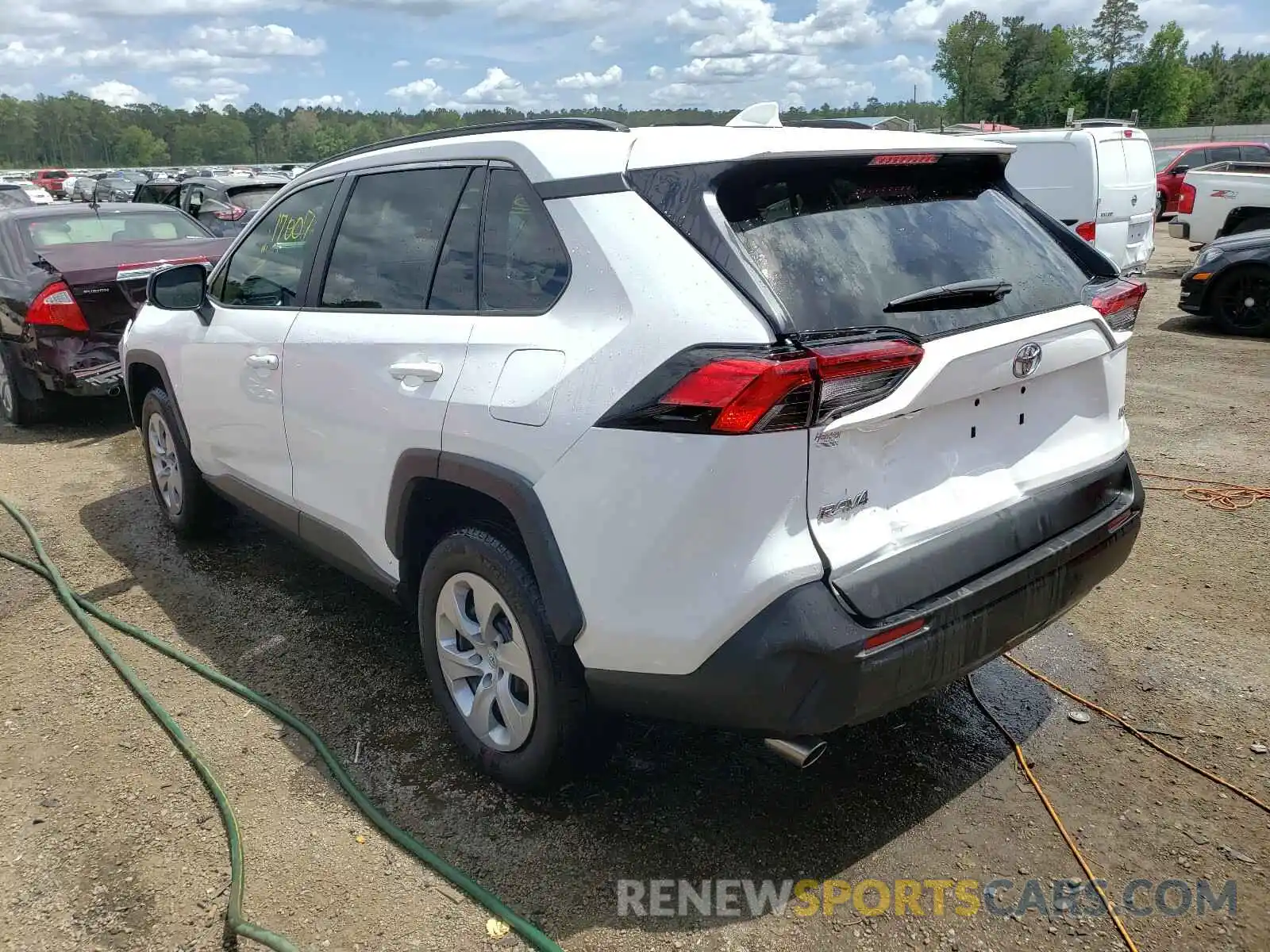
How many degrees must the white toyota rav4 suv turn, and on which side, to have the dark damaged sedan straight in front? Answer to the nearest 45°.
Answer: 0° — it already faces it

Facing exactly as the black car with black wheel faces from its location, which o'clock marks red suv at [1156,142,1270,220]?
The red suv is roughly at 3 o'clock from the black car with black wheel.

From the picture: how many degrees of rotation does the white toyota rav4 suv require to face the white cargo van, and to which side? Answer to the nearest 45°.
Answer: approximately 90° to its right

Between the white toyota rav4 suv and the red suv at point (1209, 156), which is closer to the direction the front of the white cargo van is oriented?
the red suv

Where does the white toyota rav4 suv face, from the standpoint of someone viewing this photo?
facing away from the viewer and to the left of the viewer

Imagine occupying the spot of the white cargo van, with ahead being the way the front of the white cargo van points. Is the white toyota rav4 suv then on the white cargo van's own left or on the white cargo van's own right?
on the white cargo van's own left

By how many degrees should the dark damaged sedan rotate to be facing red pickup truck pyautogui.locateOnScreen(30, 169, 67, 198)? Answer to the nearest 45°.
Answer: approximately 45° to its right

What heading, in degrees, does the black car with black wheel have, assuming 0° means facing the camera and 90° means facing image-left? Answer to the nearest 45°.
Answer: approximately 90°

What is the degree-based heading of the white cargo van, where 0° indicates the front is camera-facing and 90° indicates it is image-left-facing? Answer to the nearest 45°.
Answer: approximately 135°

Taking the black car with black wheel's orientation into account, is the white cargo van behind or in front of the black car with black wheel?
in front

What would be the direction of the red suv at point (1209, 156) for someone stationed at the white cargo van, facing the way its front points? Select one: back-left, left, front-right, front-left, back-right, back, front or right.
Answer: front-right

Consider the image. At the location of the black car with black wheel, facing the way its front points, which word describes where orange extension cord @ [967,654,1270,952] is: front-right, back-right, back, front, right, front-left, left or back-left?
left

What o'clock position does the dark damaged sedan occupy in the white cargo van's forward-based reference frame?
The dark damaged sedan is roughly at 9 o'clock from the white cargo van.

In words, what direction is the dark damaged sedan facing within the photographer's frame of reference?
facing away from the viewer and to the left of the viewer
